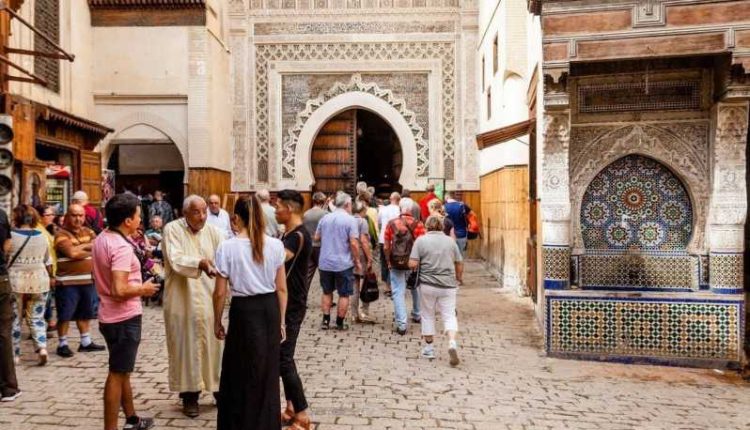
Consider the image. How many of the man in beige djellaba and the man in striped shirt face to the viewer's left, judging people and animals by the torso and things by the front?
0

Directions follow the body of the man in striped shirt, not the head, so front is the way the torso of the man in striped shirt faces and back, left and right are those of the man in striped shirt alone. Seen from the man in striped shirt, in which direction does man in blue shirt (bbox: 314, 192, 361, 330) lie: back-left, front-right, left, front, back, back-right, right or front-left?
front-left

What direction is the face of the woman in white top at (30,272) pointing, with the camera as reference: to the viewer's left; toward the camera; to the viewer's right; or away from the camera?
away from the camera

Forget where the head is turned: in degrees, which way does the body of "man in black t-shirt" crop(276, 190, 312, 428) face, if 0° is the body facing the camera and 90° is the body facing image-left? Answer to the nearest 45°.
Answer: approximately 90°

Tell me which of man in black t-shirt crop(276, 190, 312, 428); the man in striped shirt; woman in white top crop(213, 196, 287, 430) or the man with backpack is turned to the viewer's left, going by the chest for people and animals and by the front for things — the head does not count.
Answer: the man in black t-shirt

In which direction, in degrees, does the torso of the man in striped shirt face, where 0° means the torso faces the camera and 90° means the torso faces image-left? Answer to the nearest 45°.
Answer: approximately 315°

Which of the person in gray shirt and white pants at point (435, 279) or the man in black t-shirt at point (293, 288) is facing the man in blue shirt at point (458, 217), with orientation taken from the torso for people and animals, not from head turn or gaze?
the person in gray shirt and white pants

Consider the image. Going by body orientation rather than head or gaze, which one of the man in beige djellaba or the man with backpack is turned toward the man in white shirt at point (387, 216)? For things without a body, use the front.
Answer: the man with backpack

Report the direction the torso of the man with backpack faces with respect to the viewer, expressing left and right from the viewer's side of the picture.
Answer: facing away from the viewer

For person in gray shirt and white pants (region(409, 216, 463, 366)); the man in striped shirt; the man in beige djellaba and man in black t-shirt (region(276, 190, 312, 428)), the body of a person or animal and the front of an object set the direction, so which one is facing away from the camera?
the person in gray shirt and white pants

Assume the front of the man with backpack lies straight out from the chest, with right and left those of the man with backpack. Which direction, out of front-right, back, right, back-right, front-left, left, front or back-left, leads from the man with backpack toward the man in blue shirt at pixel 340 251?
left

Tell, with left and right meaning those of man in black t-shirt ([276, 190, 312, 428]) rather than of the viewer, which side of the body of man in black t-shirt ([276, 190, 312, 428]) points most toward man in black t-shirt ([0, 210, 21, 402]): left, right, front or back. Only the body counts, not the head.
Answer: front

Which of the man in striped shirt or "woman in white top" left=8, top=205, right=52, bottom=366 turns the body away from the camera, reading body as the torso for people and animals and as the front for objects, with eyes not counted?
the woman in white top

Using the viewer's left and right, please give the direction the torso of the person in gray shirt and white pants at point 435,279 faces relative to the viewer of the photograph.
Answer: facing away from the viewer

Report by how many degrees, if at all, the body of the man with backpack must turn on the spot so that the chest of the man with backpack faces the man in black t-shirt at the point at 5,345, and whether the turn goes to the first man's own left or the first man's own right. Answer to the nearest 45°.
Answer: approximately 135° to the first man's own left

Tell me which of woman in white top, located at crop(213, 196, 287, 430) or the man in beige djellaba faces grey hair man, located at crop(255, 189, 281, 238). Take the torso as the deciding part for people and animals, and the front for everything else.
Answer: the woman in white top
